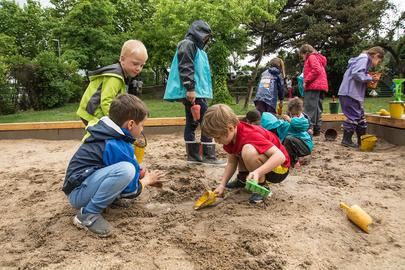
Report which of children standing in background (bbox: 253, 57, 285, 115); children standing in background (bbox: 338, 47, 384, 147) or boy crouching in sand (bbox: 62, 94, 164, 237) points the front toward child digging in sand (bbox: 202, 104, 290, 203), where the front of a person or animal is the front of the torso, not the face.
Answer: the boy crouching in sand

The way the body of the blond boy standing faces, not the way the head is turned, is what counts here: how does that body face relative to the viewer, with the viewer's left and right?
facing to the right of the viewer

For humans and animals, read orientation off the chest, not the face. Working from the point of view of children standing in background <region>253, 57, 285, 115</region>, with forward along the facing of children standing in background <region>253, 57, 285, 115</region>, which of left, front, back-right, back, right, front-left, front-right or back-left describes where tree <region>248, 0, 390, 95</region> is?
front-left

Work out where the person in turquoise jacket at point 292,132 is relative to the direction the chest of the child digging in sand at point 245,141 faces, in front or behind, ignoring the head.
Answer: behind

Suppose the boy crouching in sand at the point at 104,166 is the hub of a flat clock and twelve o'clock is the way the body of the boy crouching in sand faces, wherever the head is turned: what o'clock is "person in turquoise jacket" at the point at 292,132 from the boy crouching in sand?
The person in turquoise jacket is roughly at 11 o'clock from the boy crouching in sand.

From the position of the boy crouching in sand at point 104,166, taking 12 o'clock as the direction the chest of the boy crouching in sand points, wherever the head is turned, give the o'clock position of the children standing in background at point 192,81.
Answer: The children standing in background is roughly at 10 o'clock from the boy crouching in sand.

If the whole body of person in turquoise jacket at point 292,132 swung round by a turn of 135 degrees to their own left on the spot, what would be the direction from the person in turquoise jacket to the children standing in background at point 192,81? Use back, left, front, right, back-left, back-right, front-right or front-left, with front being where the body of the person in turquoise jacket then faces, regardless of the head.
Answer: back-right

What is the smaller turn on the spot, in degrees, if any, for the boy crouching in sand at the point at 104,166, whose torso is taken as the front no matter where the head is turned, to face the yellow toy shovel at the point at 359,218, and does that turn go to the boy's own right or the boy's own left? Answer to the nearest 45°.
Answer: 0° — they already face it

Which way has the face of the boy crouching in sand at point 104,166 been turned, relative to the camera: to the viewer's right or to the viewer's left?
to the viewer's right
